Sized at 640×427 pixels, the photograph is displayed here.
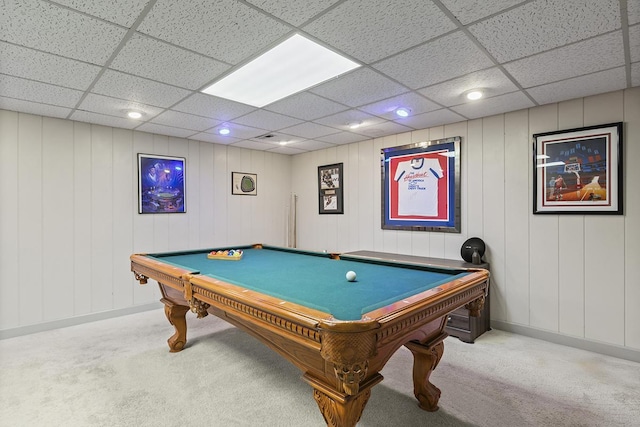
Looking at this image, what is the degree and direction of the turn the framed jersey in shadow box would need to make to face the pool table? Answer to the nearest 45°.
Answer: approximately 45° to its left

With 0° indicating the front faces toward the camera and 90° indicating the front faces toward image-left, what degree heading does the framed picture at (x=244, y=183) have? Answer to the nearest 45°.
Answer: approximately 315°

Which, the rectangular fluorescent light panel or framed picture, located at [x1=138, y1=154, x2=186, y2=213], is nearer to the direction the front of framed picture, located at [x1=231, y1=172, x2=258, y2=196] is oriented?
the rectangular fluorescent light panel

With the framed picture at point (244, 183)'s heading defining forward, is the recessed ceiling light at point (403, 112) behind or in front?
in front

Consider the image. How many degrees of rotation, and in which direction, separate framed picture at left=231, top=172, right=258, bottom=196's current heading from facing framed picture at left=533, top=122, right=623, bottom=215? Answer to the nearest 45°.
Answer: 0° — it already faces it

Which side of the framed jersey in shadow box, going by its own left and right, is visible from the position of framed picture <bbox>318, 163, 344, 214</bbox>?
right

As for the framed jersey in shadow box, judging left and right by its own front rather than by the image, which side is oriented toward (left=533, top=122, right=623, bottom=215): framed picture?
left

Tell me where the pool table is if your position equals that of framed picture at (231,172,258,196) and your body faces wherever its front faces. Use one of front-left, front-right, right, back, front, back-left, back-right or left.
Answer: front-right

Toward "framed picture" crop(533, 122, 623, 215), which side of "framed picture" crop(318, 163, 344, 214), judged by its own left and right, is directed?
left

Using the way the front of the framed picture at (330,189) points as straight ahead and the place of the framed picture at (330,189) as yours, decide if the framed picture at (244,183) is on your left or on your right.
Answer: on your right

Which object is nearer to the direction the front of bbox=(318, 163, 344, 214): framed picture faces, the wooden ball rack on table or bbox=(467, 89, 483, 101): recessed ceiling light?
the wooden ball rack on table

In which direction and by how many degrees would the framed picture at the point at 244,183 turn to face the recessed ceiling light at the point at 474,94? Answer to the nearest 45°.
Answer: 0° — it already faces it

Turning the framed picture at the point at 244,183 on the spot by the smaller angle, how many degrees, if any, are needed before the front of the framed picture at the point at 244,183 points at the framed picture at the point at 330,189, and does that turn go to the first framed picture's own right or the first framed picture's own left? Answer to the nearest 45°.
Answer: approximately 45° to the first framed picture's own left
